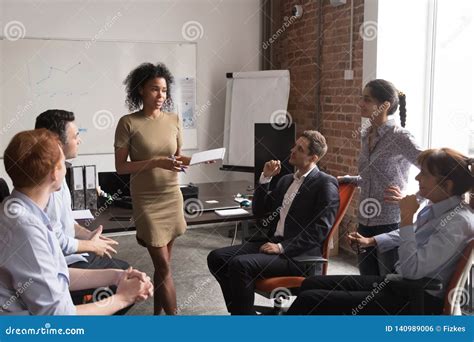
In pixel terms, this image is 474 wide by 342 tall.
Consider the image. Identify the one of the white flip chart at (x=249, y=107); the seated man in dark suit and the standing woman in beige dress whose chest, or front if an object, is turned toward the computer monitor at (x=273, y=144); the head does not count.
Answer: the white flip chart

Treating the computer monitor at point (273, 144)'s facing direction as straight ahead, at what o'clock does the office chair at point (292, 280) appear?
The office chair is roughly at 12 o'clock from the computer monitor.

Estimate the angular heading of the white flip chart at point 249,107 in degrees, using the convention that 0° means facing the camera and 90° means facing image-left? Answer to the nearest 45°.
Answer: approximately 0°

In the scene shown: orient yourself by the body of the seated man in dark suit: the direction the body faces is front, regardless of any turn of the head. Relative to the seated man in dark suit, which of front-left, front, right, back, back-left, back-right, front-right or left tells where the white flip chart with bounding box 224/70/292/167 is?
back-right

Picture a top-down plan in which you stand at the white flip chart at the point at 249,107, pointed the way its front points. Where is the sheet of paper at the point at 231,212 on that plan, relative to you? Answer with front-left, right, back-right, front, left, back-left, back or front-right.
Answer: front

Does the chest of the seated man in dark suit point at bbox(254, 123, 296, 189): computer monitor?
no

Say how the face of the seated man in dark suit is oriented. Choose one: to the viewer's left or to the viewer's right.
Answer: to the viewer's left

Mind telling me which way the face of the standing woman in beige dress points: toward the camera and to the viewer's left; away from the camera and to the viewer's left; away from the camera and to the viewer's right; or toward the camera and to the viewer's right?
toward the camera and to the viewer's right

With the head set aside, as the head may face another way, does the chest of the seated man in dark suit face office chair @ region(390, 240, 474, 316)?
no

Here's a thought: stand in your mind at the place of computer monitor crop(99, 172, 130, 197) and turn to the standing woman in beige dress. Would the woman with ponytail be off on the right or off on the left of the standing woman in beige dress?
left

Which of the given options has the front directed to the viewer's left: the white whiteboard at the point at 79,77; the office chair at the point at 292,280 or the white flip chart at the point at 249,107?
the office chair

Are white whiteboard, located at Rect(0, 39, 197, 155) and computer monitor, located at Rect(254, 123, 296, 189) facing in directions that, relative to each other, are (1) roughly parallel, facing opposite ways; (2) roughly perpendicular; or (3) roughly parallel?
roughly parallel

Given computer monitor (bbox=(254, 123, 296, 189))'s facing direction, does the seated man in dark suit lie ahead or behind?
ahead

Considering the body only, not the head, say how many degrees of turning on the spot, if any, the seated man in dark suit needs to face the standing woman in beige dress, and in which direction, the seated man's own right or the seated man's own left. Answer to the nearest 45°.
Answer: approximately 45° to the seated man's own right

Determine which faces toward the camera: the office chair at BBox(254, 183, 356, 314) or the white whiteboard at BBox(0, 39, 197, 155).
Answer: the white whiteboard

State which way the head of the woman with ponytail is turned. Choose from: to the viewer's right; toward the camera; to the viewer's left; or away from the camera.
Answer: to the viewer's left

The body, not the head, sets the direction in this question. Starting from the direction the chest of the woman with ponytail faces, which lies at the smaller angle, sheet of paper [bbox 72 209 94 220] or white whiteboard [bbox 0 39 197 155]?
the sheet of paper
